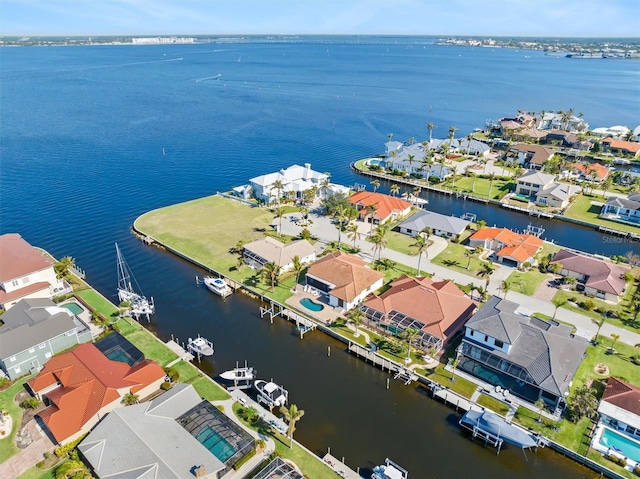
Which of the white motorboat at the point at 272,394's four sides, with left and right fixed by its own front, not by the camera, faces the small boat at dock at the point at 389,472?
back

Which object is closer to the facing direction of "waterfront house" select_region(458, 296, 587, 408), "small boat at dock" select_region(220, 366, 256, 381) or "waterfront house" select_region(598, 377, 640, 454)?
the waterfront house

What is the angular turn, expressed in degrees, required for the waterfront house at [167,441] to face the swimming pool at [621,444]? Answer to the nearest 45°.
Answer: approximately 135° to its left

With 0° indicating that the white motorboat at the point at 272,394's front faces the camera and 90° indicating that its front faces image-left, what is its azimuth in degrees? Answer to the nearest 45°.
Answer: approximately 135°

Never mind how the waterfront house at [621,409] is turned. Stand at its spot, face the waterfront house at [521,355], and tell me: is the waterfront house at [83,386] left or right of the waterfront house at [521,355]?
left

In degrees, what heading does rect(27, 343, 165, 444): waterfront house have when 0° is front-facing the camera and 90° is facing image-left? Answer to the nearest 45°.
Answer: approximately 45°

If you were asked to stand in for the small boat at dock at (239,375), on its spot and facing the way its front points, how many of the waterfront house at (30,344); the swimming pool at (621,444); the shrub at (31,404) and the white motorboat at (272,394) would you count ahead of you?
2

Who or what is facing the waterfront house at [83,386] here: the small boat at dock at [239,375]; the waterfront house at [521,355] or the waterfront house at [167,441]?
the small boat at dock

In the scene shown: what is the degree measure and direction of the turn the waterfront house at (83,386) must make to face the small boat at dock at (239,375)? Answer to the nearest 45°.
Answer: approximately 135° to its left

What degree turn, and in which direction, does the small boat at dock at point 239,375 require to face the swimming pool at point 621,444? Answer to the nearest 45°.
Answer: approximately 135° to its left

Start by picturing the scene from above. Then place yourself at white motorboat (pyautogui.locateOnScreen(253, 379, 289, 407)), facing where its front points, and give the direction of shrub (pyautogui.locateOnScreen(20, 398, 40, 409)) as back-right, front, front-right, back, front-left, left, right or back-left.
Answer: front-left

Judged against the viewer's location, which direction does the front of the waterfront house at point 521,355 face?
facing away from the viewer and to the right of the viewer

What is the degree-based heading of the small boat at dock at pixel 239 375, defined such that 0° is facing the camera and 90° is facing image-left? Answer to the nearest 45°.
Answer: approximately 90°

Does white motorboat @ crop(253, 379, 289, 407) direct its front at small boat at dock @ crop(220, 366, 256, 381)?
yes

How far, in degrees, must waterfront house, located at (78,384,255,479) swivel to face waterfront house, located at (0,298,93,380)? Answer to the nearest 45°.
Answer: approximately 90° to its right

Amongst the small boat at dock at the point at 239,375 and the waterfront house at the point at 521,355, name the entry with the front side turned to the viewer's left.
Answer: the small boat at dock

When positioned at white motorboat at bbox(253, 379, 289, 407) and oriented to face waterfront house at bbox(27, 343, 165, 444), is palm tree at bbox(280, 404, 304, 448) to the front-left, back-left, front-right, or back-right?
back-left

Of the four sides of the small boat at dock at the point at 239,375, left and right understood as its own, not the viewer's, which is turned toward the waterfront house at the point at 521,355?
back
